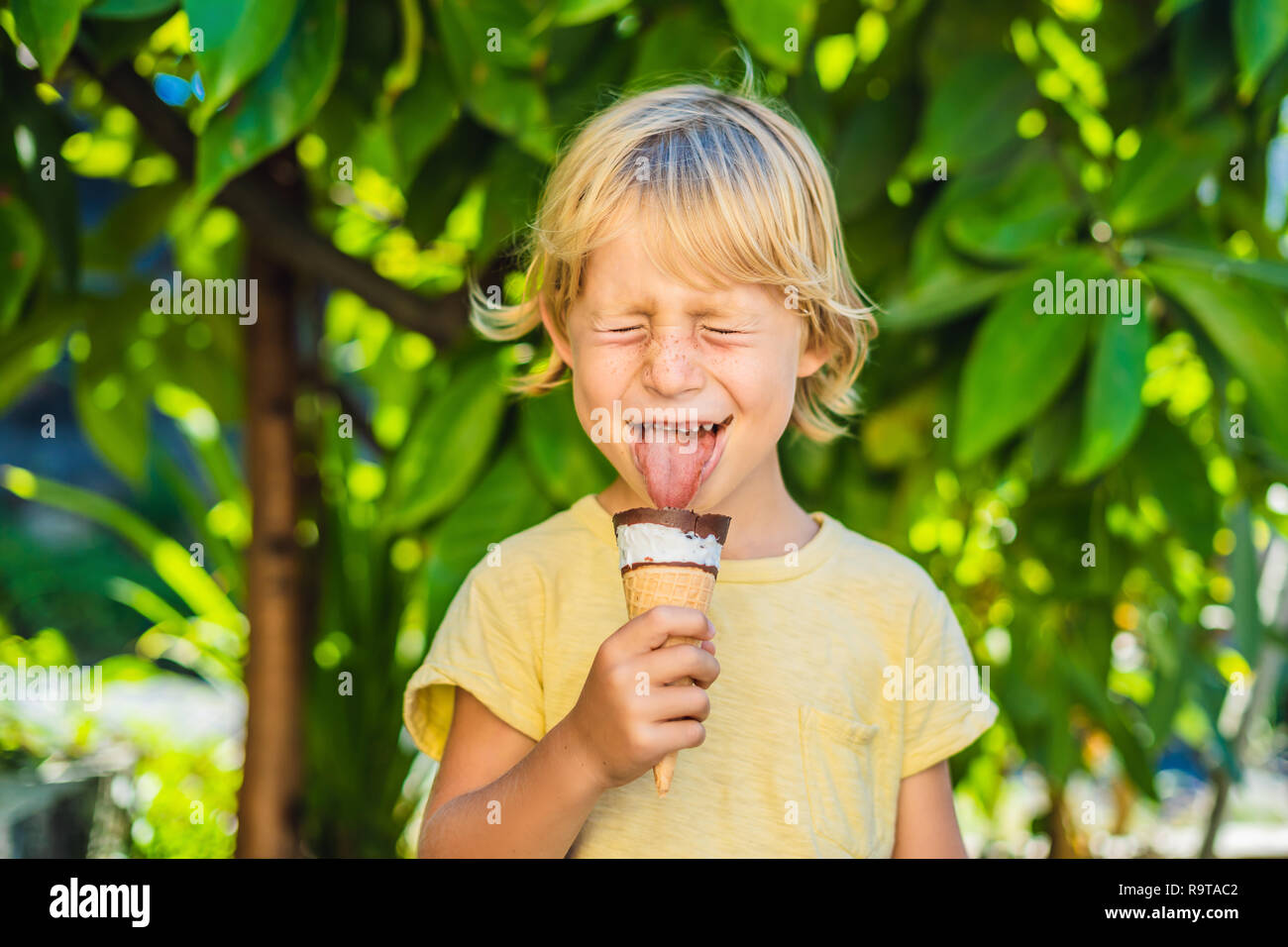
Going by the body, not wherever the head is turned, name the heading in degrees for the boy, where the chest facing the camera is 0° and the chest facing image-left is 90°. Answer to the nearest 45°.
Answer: approximately 0°
